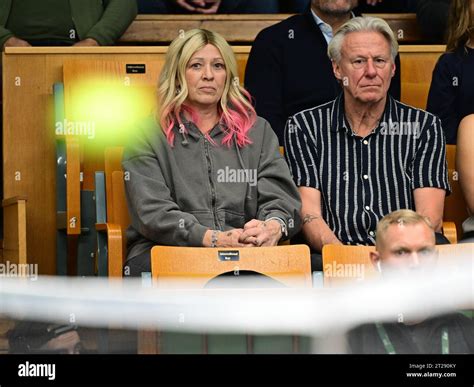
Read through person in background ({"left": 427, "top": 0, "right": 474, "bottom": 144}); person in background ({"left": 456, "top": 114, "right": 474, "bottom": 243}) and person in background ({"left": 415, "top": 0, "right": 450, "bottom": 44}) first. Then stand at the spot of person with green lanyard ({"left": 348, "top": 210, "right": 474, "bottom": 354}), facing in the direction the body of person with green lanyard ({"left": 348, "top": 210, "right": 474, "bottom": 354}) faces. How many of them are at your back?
3

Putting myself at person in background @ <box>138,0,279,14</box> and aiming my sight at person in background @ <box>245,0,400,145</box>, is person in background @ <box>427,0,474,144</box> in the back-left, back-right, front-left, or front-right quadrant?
front-left

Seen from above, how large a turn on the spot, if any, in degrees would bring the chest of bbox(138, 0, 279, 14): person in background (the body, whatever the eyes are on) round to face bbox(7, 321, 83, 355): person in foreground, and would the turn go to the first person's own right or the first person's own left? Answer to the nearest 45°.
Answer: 0° — they already face them

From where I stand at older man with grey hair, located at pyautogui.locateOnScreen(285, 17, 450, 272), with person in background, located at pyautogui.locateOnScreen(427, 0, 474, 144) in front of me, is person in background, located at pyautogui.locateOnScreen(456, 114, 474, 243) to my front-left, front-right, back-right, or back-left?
front-right

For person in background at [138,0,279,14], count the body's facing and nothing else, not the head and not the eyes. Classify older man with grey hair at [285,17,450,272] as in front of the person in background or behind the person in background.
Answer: in front

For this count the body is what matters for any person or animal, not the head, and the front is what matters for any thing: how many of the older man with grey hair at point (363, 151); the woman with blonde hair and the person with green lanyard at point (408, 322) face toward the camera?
3

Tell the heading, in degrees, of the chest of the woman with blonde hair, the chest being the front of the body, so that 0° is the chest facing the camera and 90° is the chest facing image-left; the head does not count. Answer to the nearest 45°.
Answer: approximately 0°

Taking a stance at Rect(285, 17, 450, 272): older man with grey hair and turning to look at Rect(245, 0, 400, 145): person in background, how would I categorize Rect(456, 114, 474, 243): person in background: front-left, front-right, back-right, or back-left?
back-right

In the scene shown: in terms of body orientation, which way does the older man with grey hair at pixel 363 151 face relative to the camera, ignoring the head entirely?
toward the camera

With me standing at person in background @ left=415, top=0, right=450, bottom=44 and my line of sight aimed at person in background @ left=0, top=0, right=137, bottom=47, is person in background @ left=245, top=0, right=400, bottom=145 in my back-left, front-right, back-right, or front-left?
front-left

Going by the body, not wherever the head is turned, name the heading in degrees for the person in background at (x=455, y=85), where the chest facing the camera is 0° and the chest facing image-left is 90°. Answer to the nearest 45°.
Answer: approximately 0°
